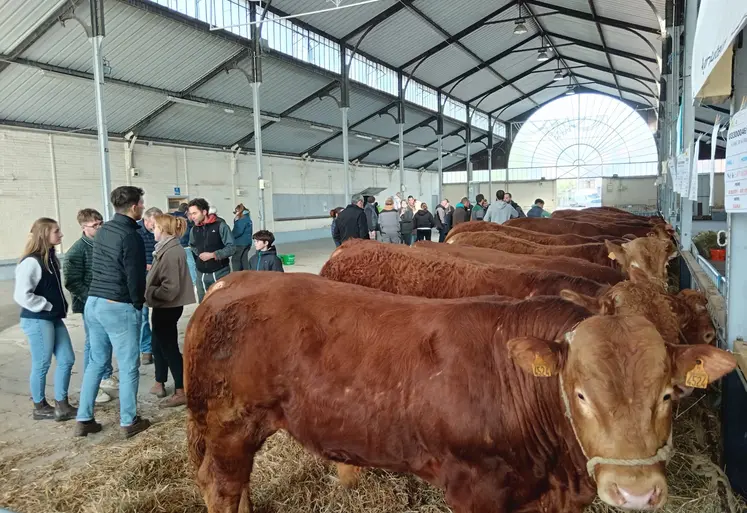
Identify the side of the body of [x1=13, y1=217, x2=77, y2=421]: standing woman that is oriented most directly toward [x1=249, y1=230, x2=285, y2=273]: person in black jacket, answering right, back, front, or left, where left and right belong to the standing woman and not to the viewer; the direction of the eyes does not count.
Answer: left

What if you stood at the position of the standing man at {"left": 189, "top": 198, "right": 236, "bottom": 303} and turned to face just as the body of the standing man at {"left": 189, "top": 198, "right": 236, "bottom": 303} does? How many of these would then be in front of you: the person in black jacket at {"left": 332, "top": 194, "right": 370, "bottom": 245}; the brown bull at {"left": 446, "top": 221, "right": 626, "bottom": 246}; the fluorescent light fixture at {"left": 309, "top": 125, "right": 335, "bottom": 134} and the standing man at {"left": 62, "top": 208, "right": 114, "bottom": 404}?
1

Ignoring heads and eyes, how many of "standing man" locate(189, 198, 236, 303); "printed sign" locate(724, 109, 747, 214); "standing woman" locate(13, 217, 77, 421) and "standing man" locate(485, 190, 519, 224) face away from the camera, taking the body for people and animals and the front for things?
1

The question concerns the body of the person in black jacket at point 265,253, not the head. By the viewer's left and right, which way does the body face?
facing the viewer and to the left of the viewer

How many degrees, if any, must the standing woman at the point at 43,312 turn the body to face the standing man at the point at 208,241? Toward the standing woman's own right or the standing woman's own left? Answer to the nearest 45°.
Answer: approximately 45° to the standing woman's own left

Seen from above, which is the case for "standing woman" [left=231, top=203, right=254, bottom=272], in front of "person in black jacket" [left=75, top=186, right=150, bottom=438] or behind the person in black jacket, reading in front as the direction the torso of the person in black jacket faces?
in front

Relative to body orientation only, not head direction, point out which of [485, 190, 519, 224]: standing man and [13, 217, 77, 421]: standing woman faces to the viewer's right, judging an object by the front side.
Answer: the standing woman

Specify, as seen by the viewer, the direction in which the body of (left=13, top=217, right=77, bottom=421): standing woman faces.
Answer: to the viewer's right

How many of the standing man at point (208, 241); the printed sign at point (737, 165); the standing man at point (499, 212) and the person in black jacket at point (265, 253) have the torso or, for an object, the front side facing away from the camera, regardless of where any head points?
1

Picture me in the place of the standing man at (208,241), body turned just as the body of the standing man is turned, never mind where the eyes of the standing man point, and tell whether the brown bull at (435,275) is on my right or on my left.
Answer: on my left

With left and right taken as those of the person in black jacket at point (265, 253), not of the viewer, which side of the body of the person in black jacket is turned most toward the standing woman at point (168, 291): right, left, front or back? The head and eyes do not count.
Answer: front

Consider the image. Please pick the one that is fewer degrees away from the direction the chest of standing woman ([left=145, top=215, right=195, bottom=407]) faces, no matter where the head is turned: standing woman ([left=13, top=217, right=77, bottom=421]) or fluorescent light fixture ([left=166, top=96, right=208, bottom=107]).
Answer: the standing woman

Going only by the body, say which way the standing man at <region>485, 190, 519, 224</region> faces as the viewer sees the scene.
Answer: away from the camera
